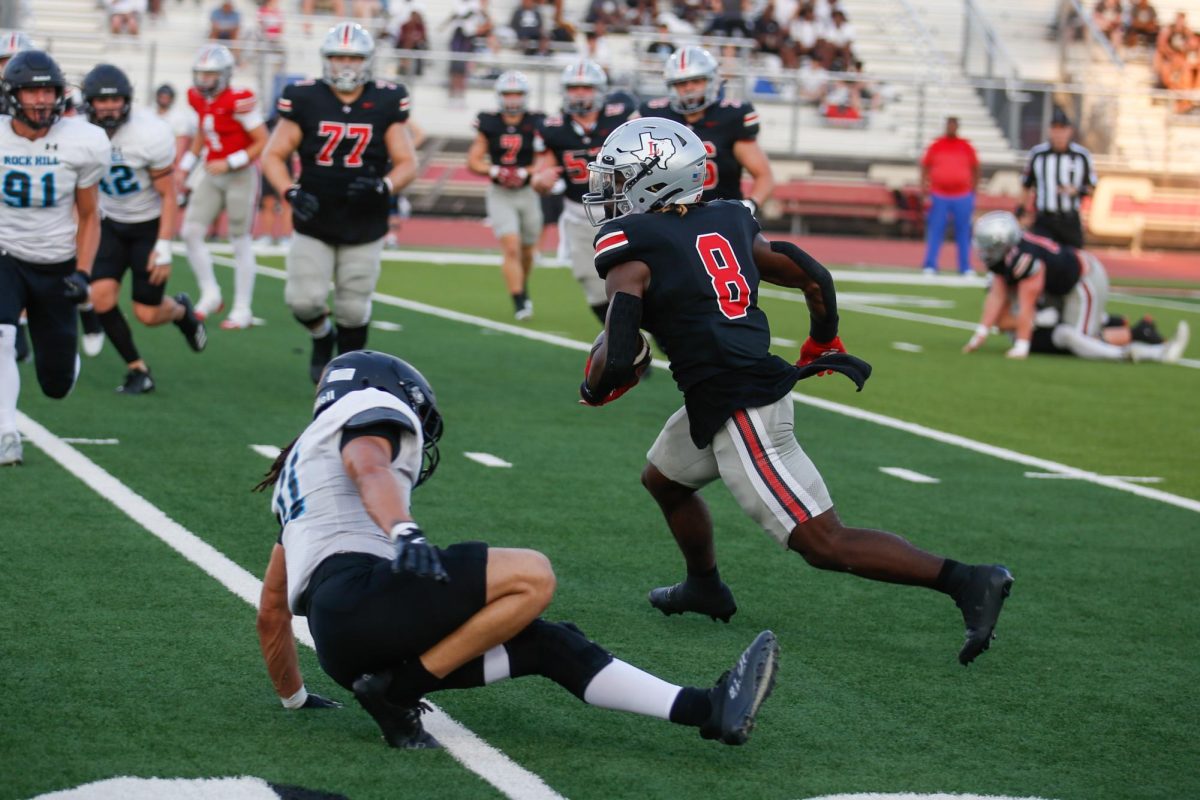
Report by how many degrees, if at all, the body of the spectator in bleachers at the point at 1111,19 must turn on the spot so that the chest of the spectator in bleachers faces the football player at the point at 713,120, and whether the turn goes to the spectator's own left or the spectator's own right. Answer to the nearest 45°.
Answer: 0° — they already face them

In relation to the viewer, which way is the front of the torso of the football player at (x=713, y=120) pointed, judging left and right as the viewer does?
facing the viewer

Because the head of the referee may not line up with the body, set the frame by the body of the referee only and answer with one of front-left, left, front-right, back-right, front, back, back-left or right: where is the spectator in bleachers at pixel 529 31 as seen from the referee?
back-right

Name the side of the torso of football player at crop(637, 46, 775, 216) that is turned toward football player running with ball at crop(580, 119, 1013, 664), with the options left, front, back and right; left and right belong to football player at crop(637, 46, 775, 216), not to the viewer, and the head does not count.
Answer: front

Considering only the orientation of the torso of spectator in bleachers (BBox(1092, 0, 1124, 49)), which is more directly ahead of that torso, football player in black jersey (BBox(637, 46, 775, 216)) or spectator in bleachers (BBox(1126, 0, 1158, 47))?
the football player in black jersey

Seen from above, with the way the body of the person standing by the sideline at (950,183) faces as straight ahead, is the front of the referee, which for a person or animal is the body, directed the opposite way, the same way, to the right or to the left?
the same way

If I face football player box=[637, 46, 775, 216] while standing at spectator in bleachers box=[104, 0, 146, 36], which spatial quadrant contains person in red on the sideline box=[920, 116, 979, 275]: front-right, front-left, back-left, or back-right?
front-left

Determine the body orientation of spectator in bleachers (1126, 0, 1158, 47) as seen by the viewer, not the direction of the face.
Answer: toward the camera

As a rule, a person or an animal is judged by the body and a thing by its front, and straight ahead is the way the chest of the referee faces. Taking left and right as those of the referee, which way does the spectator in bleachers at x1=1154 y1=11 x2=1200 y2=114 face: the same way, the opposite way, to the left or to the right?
the same way

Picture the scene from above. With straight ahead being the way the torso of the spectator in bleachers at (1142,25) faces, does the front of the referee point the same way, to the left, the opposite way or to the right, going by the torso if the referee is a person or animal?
the same way

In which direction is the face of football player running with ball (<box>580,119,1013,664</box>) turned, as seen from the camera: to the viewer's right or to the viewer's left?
to the viewer's left

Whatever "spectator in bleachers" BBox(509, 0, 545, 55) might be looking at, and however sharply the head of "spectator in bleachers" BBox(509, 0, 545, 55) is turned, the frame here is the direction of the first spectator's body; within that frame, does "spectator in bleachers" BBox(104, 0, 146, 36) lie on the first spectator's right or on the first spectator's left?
on the first spectator's right

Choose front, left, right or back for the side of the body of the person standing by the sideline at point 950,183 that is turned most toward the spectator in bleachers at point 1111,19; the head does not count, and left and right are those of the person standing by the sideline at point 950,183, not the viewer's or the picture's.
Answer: back

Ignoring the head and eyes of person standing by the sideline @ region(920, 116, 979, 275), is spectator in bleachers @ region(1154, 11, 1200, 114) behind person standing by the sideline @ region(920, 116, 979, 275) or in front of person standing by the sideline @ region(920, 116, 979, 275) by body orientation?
behind

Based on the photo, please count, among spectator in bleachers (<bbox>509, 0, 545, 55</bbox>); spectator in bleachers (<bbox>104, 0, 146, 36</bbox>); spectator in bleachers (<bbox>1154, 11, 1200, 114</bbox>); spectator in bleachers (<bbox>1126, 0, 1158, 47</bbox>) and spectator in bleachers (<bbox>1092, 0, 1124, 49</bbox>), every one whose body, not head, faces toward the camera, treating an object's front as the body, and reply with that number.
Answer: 5

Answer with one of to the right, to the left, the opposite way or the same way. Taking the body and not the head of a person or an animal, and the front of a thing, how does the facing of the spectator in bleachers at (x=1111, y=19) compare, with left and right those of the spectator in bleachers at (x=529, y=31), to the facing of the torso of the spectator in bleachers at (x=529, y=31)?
the same way

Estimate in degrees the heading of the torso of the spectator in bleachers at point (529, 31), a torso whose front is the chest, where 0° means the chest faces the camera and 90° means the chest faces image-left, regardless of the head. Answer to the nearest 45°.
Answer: approximately 0°

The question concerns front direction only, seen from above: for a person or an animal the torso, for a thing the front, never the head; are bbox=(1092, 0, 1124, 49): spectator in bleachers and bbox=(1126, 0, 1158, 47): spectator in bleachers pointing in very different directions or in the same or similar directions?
same or similar directions
